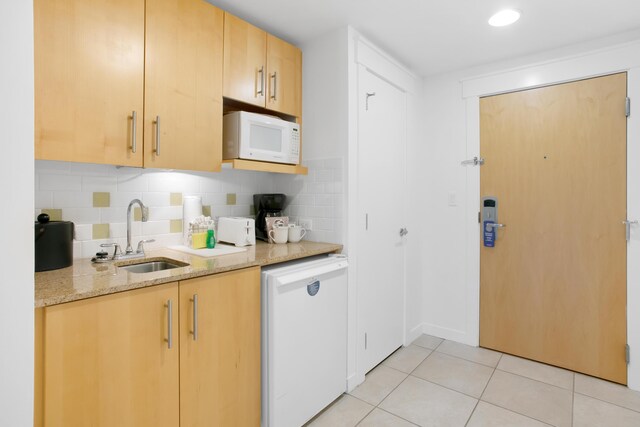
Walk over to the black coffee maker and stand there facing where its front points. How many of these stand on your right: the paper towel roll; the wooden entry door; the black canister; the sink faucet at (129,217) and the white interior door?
3

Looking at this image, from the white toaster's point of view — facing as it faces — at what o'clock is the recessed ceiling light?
The recessed ceiling light is roughly at 11 o'clock from the white toaster.

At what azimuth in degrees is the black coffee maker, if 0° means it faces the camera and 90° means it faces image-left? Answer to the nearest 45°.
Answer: approximately 315°

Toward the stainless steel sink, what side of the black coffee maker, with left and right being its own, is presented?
right

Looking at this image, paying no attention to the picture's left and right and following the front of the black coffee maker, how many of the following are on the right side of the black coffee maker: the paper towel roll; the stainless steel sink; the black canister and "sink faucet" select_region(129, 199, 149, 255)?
4

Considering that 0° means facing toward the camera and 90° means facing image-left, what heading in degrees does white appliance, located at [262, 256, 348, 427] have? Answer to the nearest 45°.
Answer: approximately 315°
